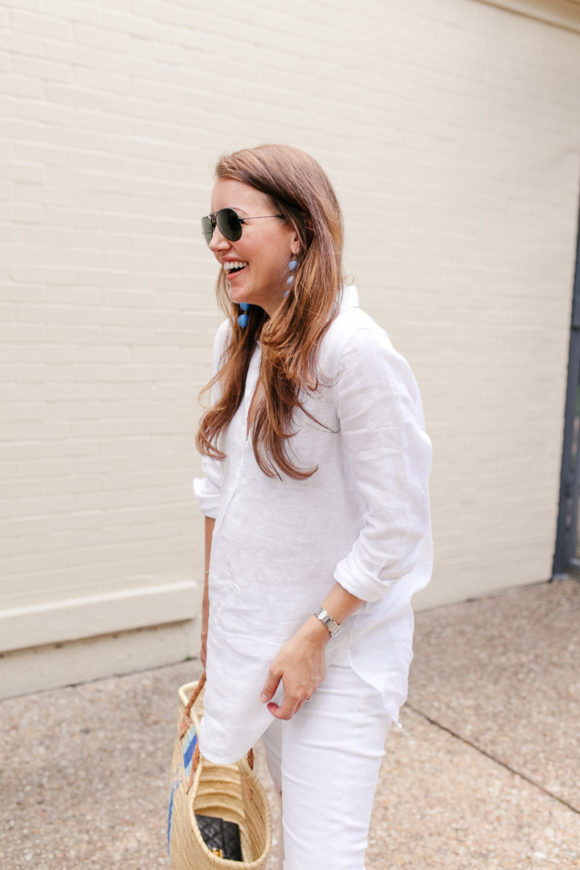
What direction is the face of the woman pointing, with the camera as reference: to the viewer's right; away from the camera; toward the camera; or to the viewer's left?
to the viewer's left

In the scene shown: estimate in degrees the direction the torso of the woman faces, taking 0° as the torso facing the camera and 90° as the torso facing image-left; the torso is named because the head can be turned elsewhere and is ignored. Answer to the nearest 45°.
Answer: approximately 45°
